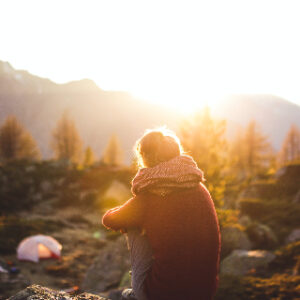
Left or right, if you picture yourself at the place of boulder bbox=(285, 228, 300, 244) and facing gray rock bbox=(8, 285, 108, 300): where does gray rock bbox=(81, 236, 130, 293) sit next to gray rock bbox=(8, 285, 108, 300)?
right

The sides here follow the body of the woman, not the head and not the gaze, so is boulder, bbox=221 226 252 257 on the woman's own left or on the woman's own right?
on the woman's own right

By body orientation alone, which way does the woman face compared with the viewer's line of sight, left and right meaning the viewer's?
facing away from the viewer and to the left of the viewer

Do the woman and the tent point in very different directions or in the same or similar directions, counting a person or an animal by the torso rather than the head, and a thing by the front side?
very different directions

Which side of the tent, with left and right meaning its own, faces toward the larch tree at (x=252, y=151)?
left

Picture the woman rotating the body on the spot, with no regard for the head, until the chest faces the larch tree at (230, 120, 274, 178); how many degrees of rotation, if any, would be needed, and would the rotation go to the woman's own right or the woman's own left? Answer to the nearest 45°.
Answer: approximately 45° to the woman's own right

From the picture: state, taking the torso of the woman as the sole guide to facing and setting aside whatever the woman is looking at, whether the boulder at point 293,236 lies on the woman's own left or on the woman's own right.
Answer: on the woman's own right
